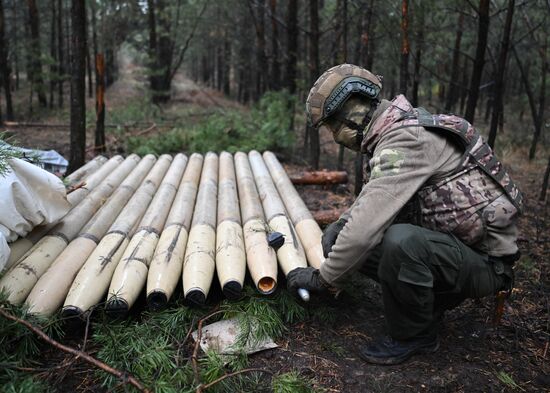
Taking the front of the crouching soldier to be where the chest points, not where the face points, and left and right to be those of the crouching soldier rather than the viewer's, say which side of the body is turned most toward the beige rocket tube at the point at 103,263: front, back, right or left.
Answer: front

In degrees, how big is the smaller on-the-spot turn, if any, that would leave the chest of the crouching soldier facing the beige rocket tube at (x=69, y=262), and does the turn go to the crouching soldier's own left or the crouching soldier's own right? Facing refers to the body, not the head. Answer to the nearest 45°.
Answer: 0° — they already face it

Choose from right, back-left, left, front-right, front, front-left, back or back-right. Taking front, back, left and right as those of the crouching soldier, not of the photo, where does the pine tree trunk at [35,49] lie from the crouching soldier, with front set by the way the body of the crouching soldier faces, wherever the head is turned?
front-right

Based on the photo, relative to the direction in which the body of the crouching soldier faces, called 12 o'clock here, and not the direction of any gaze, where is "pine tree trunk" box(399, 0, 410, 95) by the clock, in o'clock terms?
The pine tree trunk is roughly at 3 o'clock from the crouching soldier.

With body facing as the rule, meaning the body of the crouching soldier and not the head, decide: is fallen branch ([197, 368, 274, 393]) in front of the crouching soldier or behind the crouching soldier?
in front

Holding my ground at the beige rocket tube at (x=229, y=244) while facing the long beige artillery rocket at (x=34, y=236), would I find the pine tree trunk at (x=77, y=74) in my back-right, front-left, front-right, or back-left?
front-right

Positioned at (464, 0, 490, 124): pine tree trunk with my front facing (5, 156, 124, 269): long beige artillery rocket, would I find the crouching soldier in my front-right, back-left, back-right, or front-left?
front-left

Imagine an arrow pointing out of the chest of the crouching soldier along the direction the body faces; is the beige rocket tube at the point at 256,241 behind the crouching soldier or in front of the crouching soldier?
in front

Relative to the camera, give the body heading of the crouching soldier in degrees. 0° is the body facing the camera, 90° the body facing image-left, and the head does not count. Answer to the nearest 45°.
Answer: approximately 90°

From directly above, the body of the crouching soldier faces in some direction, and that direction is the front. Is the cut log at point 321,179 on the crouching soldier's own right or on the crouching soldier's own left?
on the crouching soldier's own right

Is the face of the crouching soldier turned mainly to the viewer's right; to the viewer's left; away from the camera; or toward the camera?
to the viewer's left
